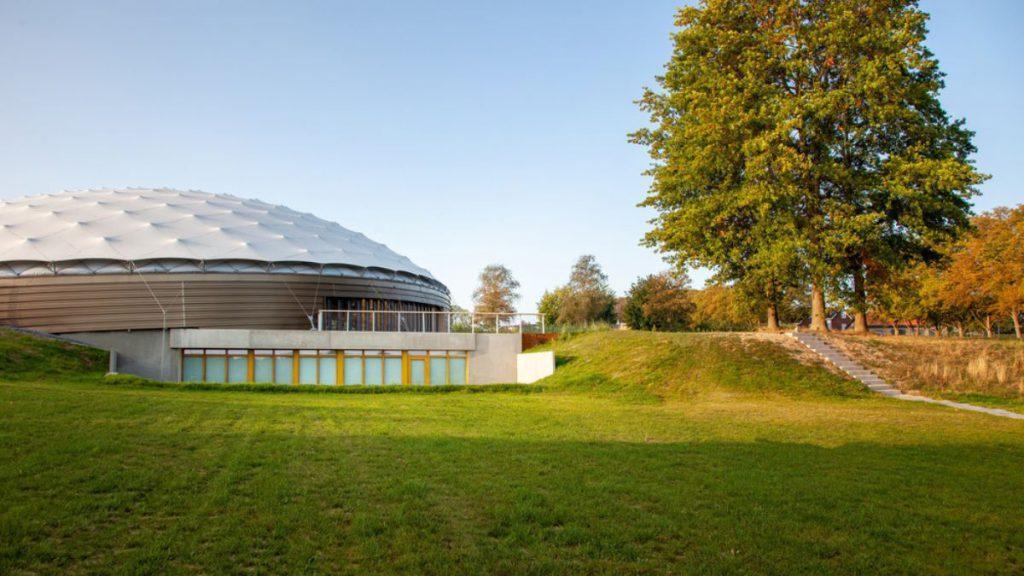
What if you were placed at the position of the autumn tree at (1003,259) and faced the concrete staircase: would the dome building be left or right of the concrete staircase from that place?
right

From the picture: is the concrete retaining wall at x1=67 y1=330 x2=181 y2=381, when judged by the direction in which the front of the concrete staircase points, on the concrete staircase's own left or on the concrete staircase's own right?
on the concrete staircase's own right

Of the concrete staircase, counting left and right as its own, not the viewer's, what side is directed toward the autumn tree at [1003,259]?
left

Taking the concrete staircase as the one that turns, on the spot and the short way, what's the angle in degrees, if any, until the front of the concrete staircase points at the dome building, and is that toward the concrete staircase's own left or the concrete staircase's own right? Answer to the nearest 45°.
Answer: approximately 135° to the concrete staircase's own right

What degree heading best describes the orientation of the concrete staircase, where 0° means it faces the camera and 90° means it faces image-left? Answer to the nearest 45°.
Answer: approximately 315°

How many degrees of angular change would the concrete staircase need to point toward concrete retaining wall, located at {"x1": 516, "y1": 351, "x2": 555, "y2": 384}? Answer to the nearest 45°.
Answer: approximately 135° to its right
